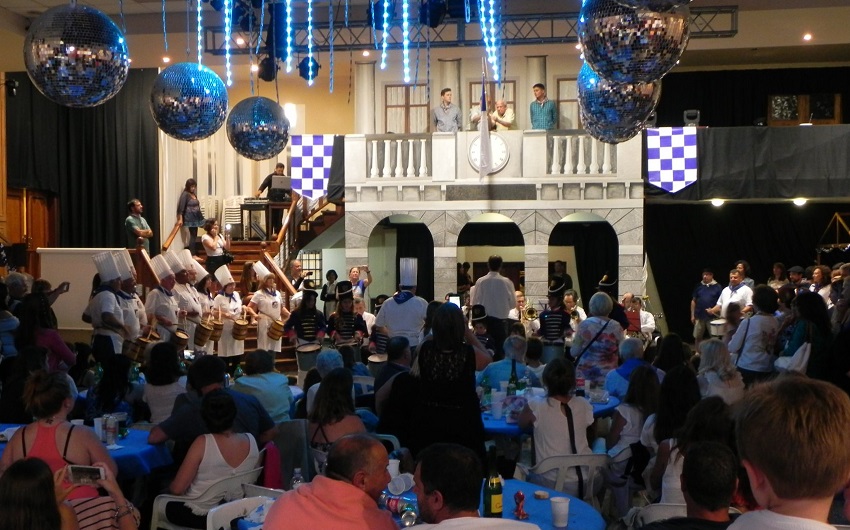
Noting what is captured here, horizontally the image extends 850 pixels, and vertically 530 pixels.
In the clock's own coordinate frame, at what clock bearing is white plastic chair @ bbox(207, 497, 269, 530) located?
The white plastic chair is roughly at 12 o'clock from the clock.

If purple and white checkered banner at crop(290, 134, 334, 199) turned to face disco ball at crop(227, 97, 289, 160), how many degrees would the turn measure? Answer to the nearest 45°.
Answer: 0° — it already faces it

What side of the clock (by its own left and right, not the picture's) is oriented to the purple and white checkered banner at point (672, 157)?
left

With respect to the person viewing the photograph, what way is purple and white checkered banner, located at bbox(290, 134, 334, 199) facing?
facing the viewer

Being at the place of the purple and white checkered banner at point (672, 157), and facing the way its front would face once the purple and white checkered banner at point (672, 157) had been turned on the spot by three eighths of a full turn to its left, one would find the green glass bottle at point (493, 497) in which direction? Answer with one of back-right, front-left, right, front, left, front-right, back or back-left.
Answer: back-right

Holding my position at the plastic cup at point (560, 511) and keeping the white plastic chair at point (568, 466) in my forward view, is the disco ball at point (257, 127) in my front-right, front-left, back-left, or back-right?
front-left

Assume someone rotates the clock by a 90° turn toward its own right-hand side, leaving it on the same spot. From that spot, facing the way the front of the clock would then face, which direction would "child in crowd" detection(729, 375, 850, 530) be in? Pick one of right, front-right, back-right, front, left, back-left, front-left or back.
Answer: left

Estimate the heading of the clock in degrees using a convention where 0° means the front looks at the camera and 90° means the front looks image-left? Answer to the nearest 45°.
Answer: approximately 0°

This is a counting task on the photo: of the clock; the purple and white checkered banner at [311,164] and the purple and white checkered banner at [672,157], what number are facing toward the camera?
3

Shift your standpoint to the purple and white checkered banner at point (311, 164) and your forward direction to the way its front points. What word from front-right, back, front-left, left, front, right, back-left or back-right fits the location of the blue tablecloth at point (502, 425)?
front

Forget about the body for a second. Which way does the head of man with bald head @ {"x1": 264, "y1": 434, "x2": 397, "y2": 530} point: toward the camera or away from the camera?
away from the camera

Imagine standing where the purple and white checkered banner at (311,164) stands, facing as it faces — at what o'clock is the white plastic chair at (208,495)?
The white plastic chair is roughly at 12 o'clock from the purple and white checkered banner.

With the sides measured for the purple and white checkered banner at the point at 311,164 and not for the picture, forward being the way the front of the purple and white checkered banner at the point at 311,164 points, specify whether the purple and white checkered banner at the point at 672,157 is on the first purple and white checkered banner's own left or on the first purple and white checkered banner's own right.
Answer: on the first purple and white checkered banner's own left

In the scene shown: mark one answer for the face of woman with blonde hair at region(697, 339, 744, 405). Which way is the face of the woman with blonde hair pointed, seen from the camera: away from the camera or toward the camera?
away from the camera

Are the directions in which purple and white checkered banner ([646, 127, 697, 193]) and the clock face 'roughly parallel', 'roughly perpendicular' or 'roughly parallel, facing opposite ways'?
roughly parallel

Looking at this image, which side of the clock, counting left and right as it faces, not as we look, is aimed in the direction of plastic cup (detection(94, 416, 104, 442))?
front
